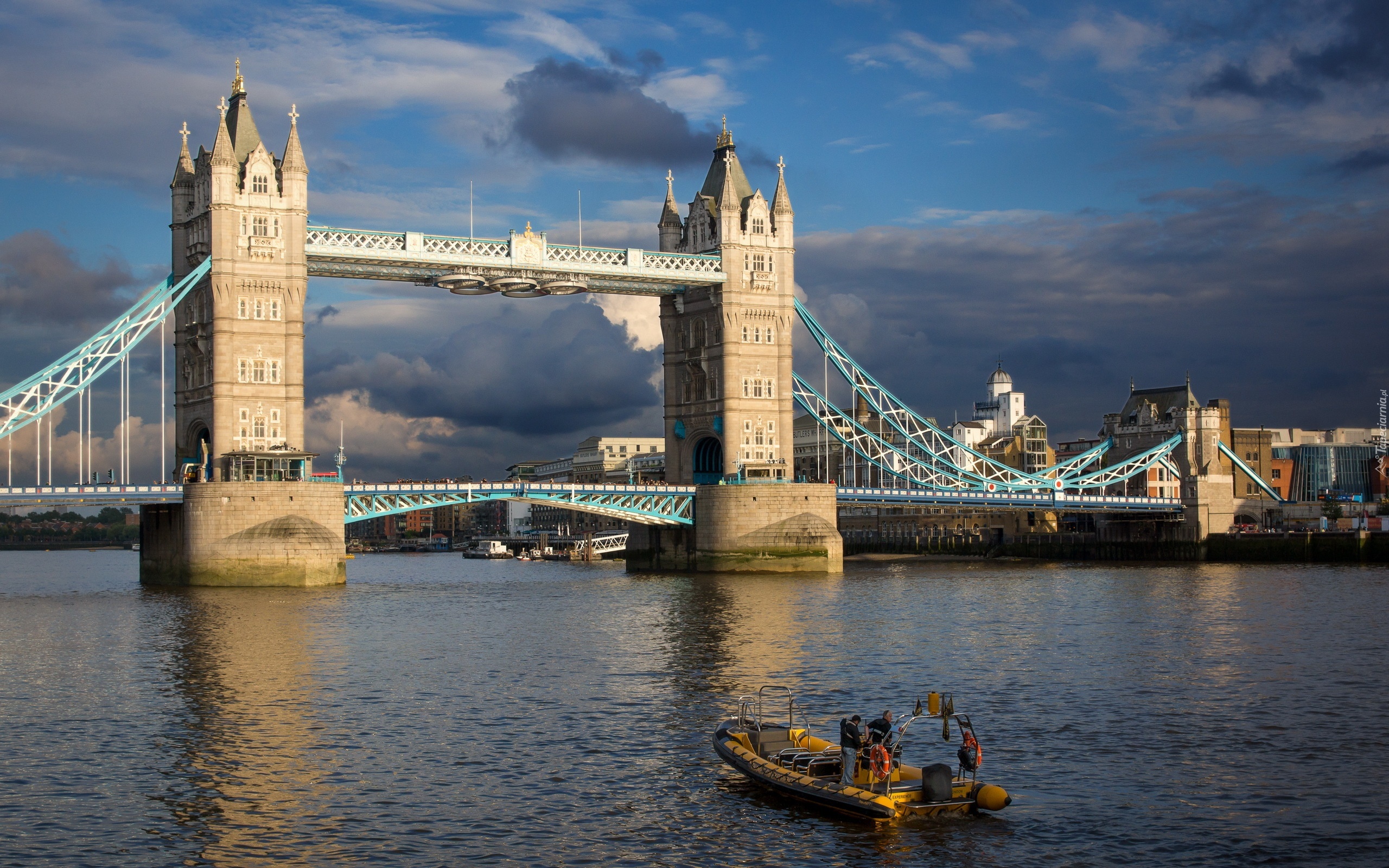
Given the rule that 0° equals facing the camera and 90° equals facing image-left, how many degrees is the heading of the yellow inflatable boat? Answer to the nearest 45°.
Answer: approximately 135°
